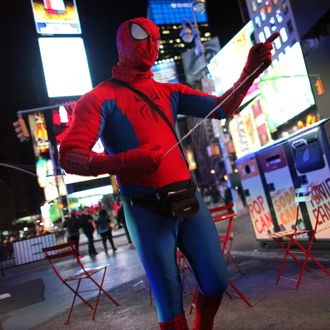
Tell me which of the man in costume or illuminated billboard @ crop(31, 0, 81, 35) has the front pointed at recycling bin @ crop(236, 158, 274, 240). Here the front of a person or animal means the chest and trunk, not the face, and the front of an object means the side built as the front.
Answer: the illuminated billboard

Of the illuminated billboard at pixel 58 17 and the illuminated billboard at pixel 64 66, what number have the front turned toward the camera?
2

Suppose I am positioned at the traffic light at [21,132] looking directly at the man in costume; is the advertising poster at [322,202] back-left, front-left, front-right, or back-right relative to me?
front-left

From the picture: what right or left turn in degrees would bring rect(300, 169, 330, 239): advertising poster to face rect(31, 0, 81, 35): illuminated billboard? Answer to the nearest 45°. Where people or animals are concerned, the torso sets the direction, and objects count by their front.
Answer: approximately 90° to its right

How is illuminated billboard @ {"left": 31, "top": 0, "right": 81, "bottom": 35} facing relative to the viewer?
toward the camera

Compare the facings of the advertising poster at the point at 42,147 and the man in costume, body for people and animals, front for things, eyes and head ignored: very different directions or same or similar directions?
same or similar directions

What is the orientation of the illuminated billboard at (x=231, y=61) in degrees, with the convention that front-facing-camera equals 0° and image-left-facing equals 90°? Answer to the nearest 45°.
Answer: approximately 45°

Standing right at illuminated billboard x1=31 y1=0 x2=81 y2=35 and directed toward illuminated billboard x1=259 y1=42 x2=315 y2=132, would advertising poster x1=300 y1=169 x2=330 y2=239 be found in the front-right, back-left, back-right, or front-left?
front-right

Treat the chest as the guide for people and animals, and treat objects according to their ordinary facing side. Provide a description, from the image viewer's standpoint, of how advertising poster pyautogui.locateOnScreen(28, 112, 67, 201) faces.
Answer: facing the viewer and to the right of the viewer

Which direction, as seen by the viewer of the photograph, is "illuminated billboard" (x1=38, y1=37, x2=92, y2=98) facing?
facing the viewer
